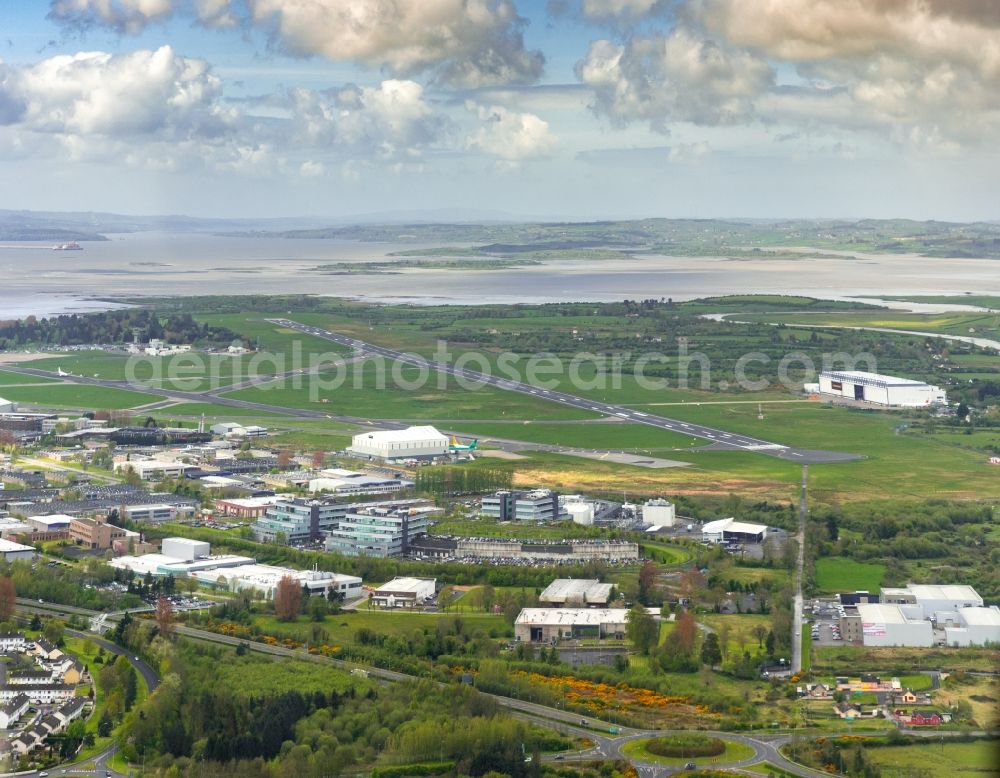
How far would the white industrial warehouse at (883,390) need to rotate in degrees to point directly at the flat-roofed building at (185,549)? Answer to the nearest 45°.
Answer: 0° — it already faces it

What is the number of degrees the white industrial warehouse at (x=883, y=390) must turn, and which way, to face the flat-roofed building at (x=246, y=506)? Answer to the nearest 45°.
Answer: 0° — it already faces it

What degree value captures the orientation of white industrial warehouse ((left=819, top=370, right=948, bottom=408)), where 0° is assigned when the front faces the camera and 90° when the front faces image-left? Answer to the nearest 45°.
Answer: approximately 45°

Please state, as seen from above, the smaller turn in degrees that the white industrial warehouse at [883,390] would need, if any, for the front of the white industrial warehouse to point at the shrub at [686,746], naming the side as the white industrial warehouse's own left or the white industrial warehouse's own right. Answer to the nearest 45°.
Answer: approximately 45° to the white industrial warehouse's own left

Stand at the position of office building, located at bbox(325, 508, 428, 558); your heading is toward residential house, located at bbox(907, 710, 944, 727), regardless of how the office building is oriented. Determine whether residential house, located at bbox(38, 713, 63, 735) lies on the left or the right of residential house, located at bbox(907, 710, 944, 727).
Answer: right

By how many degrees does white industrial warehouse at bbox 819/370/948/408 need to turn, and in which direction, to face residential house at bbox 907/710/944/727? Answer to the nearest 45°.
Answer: approximately 45° to its left

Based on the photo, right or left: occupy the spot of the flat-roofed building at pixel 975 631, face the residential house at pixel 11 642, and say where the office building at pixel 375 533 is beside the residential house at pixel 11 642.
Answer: right
